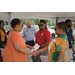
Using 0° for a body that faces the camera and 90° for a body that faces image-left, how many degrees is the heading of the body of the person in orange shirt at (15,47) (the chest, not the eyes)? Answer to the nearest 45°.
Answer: approximately 270°
